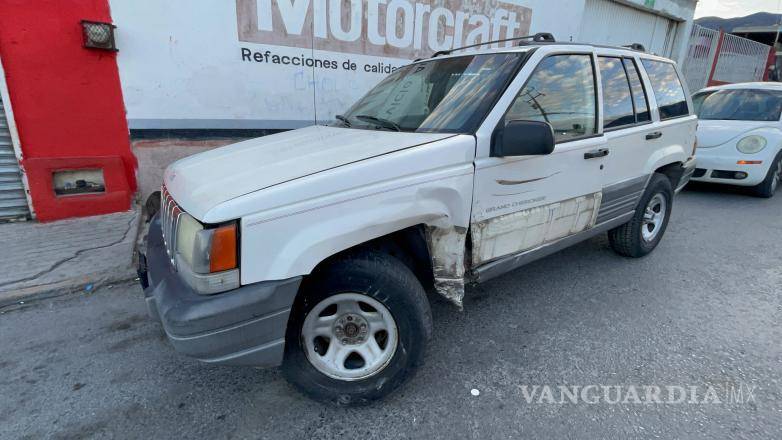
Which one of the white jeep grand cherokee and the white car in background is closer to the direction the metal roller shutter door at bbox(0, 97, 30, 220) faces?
the white jeep grand cherokee

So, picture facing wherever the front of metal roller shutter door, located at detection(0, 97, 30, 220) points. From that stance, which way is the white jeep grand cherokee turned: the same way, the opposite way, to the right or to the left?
to the right

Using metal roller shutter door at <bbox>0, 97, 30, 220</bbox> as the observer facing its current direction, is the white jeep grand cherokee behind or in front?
in front

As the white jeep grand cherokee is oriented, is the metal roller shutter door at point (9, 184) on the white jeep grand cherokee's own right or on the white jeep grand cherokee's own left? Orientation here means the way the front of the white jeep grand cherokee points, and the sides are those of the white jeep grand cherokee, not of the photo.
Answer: on the white jeep grand cherokee's own right

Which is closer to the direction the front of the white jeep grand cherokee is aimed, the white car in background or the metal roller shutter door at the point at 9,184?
the metal roller shutter door

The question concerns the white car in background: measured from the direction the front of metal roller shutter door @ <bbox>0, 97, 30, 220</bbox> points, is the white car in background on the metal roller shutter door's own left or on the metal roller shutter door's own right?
on the metal roller shutter door's own left

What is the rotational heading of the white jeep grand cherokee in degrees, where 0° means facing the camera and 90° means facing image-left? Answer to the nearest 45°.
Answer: approximately 45°

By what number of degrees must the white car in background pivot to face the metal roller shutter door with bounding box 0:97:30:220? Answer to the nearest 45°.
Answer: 0° — it already faces it

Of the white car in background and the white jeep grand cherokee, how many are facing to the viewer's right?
0
